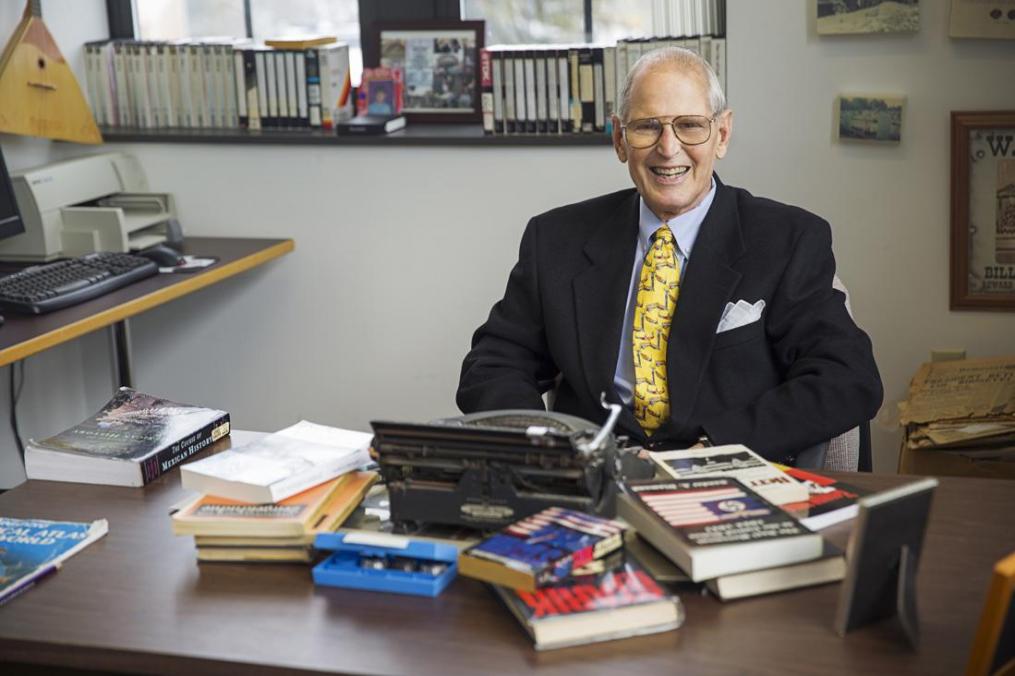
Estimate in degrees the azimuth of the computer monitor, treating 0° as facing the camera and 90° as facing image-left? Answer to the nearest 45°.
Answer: approximately 315°

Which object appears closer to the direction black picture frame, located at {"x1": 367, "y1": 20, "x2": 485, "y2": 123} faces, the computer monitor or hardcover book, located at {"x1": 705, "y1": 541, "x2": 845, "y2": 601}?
the hardcover book

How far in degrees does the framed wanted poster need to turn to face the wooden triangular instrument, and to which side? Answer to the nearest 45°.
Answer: approximately 90° to its right

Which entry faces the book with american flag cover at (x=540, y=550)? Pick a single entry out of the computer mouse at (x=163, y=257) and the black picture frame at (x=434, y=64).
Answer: the black picture frame

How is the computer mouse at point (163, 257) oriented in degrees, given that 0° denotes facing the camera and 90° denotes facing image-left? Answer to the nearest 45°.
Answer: approximately 135°
